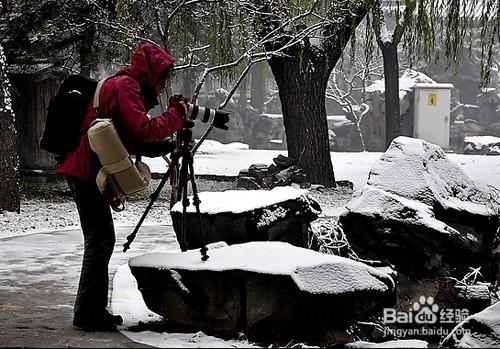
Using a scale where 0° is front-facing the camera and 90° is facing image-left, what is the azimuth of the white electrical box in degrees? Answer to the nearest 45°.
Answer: approximately 0°

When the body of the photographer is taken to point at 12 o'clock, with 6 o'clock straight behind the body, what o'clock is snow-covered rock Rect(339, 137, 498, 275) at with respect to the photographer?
The snow-covered rock is roughly at 11 o'clock from the photographer.

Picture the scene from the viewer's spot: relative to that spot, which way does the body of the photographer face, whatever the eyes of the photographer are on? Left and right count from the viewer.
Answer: facing to the right of the viewer

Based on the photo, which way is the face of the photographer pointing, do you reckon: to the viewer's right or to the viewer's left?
to the viewer's right

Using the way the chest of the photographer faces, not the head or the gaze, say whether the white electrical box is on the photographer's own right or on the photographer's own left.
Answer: on the photographer's own left

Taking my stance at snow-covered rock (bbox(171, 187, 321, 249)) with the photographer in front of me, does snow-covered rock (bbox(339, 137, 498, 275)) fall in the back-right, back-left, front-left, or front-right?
back-left

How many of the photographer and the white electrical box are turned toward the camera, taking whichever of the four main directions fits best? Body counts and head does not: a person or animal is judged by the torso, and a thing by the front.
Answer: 1

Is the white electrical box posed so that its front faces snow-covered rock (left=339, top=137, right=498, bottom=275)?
yes

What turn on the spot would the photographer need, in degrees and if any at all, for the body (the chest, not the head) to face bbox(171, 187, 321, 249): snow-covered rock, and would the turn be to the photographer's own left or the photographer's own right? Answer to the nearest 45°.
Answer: approximately 45° to the photographer's own left
